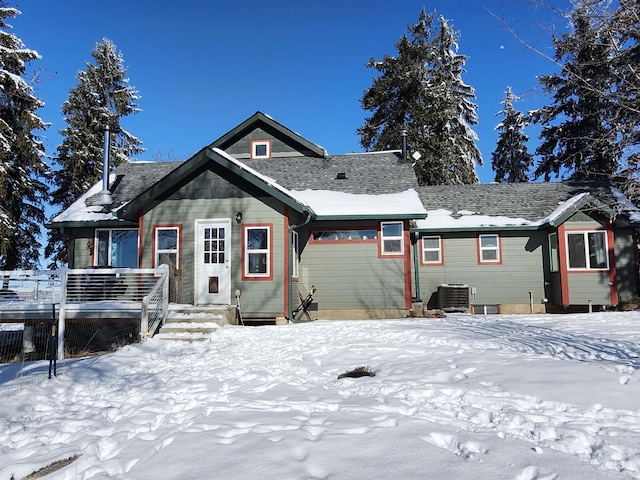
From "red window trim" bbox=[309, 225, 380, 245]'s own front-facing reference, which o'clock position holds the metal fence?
The metal fence is roughly at 2 o'clock from the red window trim.

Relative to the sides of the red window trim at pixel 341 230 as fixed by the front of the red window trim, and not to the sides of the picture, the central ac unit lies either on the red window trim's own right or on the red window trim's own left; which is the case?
on the red window trim's own left

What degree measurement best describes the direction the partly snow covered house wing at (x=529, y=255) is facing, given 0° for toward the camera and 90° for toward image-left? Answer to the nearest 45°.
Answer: approximately 0°

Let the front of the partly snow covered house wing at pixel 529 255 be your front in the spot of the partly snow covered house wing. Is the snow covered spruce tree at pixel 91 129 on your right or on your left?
on your right

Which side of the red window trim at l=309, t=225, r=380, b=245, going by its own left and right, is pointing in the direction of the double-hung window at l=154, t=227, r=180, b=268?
right

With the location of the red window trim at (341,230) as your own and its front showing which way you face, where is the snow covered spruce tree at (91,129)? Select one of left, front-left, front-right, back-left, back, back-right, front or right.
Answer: back-right

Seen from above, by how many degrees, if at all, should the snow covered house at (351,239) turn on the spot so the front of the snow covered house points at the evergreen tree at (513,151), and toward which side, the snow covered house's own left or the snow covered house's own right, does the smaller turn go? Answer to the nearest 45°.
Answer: approximately 135° to the snow covered house's own left

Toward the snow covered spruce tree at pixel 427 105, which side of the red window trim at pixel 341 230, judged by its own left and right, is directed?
back

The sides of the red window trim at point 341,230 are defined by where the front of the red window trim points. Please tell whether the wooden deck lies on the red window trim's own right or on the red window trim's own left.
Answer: on the red window trim's own right

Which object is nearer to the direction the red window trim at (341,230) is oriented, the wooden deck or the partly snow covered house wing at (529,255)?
the wooden deck
